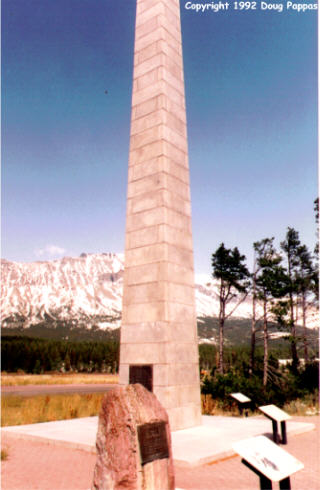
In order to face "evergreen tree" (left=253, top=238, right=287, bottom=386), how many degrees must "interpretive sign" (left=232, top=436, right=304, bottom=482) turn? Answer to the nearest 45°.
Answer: approximately 135° to its right

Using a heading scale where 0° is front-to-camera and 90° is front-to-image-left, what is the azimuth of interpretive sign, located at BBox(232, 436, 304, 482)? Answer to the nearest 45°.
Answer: approximately 45°

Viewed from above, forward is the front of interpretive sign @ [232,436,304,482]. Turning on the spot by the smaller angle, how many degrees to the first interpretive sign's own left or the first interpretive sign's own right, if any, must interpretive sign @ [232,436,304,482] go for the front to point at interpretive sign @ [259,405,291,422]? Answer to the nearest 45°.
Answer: approximately 135° to the first interpretive sign's own right

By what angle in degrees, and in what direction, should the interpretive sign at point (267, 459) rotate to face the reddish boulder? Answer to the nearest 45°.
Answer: approximately 45° to its right

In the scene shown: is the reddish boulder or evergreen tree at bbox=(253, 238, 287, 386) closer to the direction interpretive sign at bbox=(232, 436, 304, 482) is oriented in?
the reddish boulder

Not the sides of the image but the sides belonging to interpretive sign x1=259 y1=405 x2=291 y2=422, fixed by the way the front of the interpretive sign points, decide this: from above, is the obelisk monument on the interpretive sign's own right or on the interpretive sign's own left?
on the interpretive sign's own right

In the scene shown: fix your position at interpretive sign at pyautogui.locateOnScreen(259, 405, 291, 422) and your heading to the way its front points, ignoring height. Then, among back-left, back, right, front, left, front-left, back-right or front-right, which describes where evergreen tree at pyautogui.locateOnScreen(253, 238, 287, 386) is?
back-right

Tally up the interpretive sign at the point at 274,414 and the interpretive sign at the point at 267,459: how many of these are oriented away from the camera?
0

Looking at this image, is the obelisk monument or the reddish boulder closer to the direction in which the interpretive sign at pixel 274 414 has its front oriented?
the reddish boulder
